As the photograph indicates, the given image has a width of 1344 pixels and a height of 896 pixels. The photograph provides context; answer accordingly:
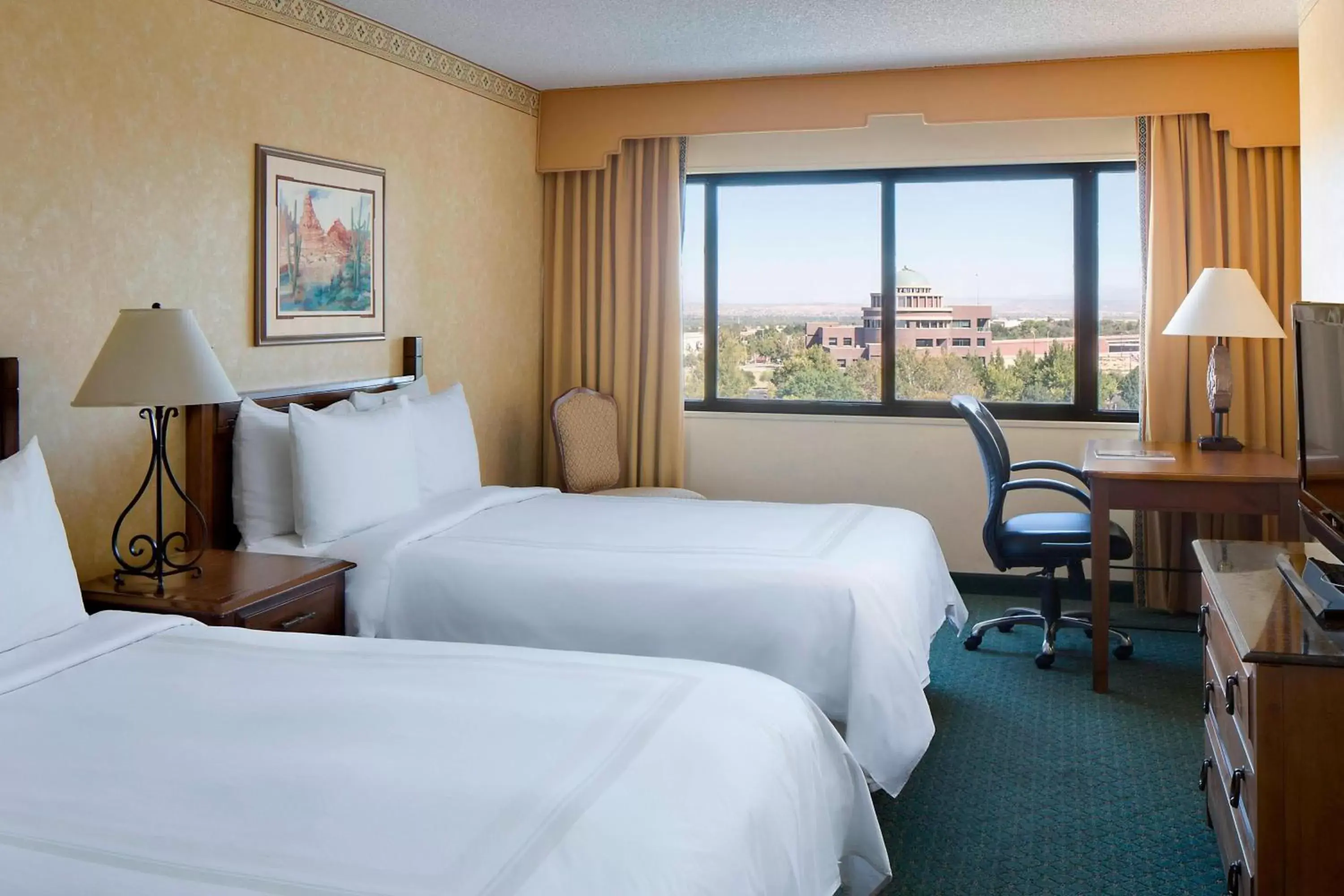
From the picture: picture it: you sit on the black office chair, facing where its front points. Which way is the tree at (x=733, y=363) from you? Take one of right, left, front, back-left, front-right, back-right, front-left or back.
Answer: back-left

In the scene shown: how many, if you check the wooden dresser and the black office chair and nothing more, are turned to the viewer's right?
1

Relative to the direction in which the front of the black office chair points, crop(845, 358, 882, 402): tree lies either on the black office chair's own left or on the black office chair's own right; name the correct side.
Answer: on the black office chair's own left

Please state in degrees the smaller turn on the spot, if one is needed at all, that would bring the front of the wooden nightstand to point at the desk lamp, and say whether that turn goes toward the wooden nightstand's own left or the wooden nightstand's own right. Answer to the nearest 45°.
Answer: approximately 45° to the wooden nightstand's own left

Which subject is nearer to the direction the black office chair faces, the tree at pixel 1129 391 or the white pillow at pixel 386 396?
the tree

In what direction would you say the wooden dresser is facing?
to the viewer's left
